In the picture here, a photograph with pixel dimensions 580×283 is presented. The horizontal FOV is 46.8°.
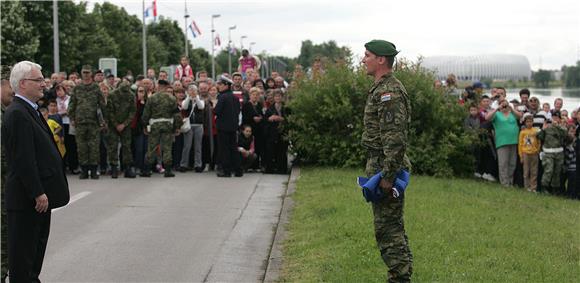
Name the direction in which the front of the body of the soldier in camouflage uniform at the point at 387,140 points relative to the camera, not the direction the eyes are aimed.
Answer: to the viewer's left

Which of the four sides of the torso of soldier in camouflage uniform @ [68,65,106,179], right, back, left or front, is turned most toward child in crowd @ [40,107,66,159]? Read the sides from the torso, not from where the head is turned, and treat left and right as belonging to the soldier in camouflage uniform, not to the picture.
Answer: right

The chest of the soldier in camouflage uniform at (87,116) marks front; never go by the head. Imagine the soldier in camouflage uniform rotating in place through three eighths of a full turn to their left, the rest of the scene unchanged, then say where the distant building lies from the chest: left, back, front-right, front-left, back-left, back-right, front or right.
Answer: front

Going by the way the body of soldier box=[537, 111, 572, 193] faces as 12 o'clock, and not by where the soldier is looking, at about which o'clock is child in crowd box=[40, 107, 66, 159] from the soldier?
The child in crowd is roughly at 2 o'clock from the soldier.

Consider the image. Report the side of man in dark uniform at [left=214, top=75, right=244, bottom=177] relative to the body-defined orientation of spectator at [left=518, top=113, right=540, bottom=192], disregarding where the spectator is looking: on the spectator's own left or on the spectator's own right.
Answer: on the spectator's own right

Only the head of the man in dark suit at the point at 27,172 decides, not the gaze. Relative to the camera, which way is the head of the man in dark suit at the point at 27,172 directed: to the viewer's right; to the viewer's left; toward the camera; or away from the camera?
to the viewer's right

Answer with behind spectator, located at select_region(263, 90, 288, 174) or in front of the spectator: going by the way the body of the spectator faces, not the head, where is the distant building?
behind

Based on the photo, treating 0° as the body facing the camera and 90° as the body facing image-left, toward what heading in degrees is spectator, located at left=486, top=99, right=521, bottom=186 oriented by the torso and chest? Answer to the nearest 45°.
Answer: approximately 0°

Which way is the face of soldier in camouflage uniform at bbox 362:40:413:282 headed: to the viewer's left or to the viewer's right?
to the viewer's left

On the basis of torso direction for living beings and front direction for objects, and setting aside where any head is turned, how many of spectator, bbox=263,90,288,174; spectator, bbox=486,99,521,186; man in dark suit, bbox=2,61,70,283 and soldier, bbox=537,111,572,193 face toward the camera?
3

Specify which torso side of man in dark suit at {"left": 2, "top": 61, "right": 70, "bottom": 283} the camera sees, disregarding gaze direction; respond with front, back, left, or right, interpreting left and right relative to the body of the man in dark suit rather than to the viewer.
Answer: right

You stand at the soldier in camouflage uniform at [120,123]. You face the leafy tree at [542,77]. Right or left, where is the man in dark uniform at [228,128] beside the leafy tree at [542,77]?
right

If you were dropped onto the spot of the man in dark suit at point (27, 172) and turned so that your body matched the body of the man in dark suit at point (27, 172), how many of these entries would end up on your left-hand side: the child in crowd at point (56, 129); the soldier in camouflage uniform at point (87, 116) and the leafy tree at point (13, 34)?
3

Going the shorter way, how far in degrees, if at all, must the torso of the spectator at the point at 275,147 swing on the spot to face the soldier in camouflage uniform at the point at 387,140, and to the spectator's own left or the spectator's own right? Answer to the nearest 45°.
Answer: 0° — they already face them
